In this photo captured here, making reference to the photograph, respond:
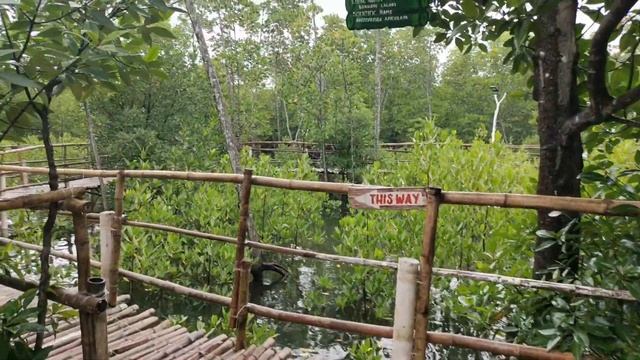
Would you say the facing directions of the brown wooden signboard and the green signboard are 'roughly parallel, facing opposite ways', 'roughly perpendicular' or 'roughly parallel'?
roughly parallel

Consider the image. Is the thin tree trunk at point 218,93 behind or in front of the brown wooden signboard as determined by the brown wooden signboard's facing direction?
behind

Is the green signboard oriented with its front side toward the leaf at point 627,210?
no

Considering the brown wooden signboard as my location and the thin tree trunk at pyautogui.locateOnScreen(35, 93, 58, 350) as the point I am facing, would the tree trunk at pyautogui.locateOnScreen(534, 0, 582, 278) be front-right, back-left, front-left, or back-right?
back-left

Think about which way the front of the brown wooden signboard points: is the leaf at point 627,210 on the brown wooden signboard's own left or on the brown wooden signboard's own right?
on the brown wooden signboard's own left

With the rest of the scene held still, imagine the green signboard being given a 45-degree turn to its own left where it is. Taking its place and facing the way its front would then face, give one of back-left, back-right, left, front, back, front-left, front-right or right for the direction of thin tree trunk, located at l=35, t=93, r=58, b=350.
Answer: right

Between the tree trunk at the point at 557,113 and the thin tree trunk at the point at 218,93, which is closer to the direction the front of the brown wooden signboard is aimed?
the tree trunk

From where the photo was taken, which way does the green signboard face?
toward the camera

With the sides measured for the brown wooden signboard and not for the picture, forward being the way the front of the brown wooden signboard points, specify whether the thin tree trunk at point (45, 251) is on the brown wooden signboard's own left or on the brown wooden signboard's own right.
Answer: on the brown wooden signboard's own right

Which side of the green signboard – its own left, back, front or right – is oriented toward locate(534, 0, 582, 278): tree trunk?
left

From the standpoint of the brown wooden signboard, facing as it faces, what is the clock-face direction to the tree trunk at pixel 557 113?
The tree trunk is roughly at 9 o'clock from the brown wooden signboard.
